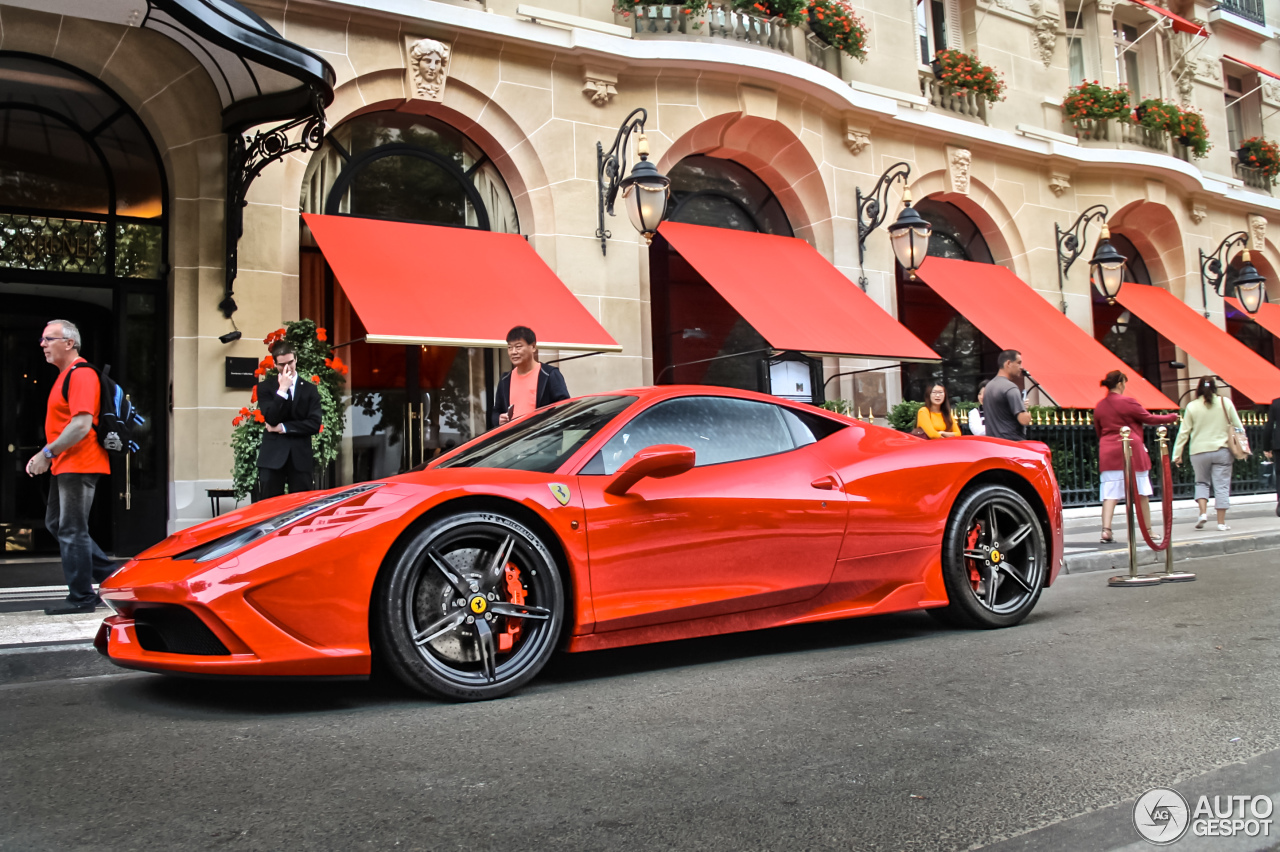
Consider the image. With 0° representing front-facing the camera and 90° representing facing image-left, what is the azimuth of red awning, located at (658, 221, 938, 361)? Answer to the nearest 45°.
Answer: approximately 315°

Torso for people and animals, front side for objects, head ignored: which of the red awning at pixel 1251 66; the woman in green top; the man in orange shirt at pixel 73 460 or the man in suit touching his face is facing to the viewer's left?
the man in orange shirt

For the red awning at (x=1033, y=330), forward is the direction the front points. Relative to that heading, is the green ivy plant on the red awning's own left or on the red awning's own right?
on the red awning's own right

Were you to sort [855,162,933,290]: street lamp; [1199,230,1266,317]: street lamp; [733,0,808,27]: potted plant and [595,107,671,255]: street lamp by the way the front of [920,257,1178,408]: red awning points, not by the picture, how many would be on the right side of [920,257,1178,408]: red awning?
3

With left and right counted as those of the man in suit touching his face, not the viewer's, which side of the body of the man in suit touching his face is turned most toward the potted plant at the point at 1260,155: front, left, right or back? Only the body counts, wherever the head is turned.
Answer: left

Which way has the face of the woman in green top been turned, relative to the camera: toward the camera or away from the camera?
away from the camera

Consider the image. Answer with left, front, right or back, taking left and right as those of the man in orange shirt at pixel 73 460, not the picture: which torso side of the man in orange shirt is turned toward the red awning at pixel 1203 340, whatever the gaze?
back

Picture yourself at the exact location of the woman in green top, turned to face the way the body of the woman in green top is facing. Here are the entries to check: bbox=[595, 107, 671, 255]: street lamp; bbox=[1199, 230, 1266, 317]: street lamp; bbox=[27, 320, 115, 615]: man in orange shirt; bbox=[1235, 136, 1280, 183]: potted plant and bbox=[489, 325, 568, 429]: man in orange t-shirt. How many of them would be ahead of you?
2

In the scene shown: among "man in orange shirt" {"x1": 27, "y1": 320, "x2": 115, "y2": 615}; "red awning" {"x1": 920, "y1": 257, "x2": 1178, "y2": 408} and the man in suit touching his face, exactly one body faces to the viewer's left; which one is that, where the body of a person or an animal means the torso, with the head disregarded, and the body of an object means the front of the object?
the man in orange shirt

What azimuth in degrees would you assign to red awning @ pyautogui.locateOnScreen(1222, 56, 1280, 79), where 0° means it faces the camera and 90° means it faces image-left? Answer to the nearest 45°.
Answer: approximately 315°

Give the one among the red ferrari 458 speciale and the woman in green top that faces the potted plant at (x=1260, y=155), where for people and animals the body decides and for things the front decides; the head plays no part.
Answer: the woman in green top

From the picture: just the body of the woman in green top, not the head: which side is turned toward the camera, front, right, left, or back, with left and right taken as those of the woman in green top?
back

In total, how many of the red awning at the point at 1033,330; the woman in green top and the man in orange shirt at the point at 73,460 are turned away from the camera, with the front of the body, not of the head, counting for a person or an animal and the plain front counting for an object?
1

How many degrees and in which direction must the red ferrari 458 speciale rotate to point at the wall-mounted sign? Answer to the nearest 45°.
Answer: approximately 90° to its right

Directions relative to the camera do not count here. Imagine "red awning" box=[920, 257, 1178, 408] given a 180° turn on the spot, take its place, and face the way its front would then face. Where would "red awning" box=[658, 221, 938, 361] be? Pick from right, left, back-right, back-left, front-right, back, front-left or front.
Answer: left
